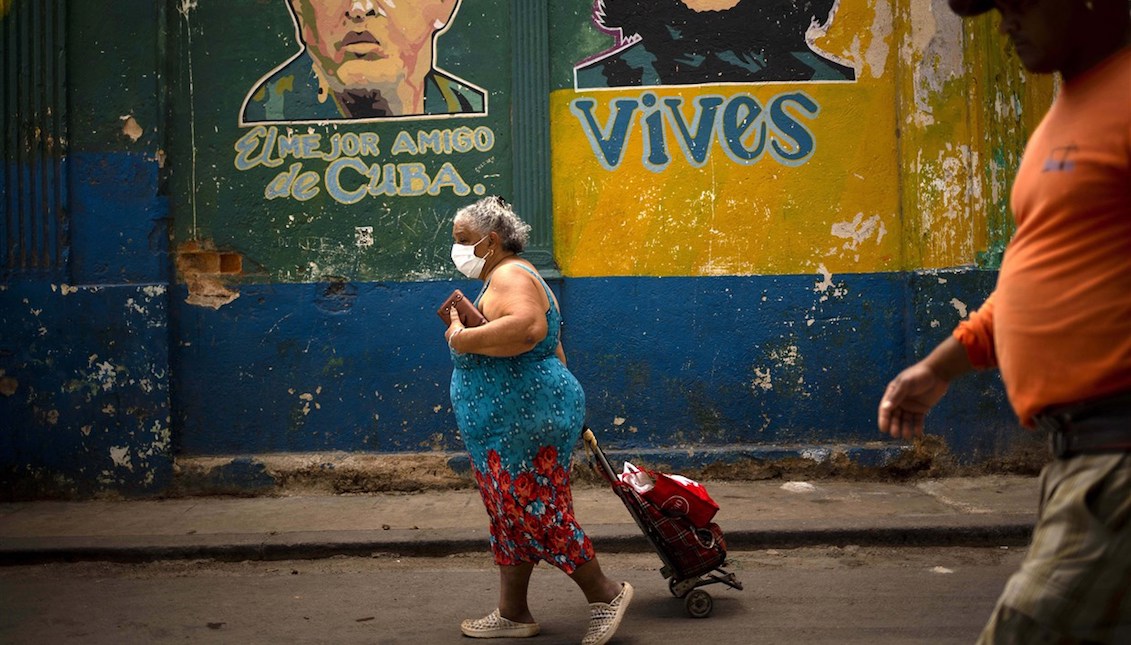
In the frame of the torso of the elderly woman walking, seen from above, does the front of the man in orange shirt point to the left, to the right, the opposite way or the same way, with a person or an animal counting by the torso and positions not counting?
the same way

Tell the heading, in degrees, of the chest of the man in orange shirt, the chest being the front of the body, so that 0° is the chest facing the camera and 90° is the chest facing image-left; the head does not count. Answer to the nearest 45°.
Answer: approximately 90°

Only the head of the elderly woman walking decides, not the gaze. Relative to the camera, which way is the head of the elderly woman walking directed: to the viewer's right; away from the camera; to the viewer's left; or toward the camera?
to the viewer's left

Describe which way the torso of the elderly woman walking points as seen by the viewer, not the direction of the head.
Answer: to the viewer's left

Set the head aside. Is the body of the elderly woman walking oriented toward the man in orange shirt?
no

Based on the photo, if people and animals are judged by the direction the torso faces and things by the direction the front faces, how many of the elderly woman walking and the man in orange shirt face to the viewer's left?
2

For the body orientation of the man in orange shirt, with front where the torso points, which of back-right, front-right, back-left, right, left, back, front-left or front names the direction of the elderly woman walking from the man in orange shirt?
front-right
